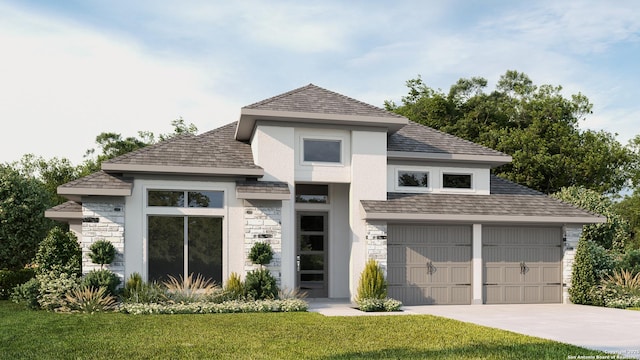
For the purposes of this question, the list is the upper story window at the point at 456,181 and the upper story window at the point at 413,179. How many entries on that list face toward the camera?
2

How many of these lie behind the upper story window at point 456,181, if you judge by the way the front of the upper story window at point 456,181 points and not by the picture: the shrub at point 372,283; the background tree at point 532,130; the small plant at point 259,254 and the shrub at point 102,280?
1

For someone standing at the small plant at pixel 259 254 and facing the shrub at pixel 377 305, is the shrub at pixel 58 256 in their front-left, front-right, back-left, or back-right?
back-right

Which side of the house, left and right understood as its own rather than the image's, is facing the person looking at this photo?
front

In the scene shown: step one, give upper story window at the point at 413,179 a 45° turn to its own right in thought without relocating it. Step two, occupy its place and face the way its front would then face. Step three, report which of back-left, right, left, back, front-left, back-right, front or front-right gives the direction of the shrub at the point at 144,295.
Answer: front

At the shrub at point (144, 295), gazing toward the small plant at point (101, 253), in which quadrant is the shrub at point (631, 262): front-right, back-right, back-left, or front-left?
back-right

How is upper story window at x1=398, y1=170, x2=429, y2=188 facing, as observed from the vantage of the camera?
facing the viewer
